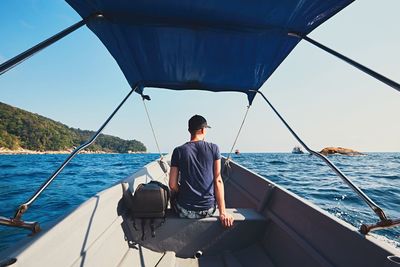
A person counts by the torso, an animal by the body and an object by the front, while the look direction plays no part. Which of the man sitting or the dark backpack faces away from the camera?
the man sitting

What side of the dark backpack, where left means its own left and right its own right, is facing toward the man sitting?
left

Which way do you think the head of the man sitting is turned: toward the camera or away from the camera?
away from the camera

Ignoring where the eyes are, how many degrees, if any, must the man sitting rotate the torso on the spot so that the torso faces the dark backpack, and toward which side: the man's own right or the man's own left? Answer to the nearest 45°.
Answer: approximately 90° to the man's own left

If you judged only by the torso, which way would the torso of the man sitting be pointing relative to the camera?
away from the camera

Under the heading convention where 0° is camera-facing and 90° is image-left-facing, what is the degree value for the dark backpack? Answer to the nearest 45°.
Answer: approximately 0°

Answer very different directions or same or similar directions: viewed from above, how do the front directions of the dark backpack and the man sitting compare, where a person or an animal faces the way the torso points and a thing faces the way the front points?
very different directions

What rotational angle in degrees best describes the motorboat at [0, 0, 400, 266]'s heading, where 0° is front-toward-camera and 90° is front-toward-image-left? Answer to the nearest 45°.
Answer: approximately 180°

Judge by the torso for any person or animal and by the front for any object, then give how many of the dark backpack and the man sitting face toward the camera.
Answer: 1
